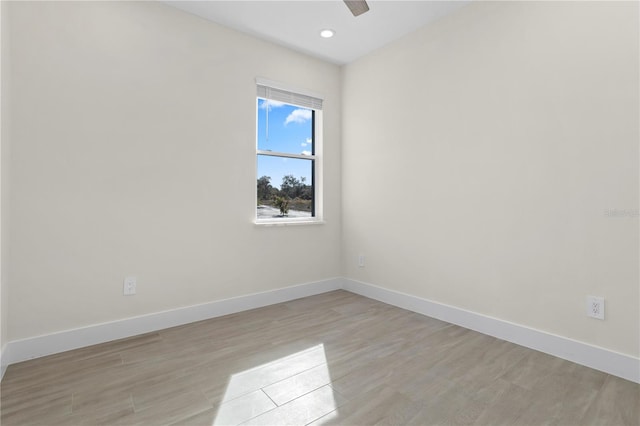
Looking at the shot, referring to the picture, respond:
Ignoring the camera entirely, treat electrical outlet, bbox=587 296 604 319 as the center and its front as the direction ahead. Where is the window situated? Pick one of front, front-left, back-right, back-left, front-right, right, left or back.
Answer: right

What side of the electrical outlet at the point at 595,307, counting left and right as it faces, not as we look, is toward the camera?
front
